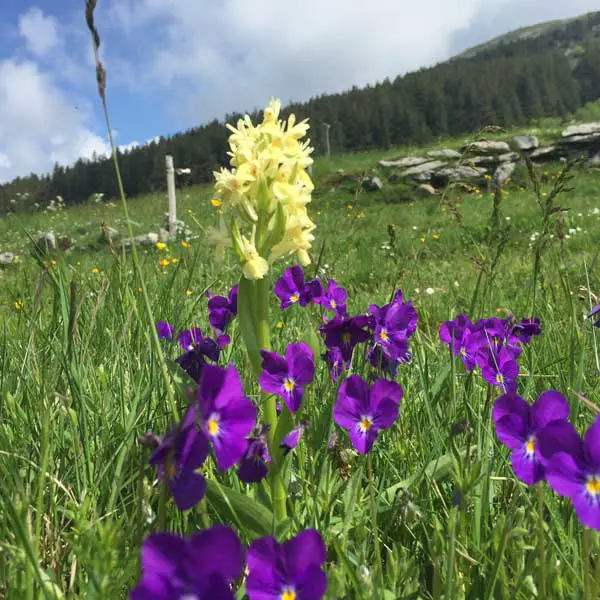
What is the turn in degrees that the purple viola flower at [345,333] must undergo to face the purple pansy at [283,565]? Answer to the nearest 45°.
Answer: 0° — it already faces it

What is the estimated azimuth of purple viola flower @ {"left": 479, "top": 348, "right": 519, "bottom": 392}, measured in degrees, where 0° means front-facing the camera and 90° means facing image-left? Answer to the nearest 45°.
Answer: approximately 0°

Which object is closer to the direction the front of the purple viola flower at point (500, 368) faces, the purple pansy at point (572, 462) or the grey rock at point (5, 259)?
the purple pansy

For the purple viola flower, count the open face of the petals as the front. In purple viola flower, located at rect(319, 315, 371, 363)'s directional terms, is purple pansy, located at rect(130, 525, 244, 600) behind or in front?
in front
